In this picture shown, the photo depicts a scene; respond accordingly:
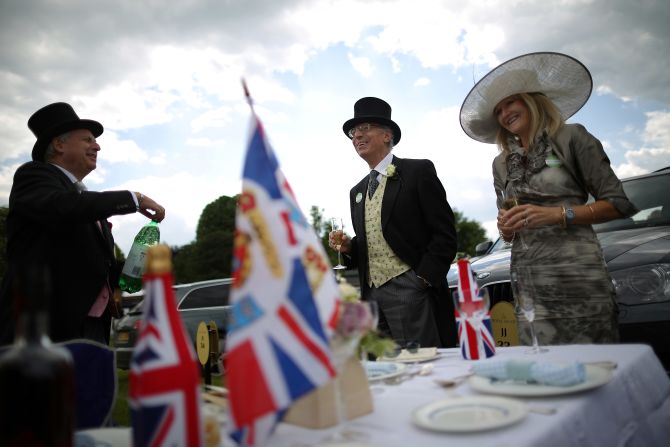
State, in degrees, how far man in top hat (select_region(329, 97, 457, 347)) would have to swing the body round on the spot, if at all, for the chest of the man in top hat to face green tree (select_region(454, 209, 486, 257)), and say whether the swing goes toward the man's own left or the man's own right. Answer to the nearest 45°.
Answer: approximately 135° to the man's own right

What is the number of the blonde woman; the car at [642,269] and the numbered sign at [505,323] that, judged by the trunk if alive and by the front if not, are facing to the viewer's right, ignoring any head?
0

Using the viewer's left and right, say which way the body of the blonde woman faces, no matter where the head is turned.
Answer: facing the viewer and to the left of the viewer

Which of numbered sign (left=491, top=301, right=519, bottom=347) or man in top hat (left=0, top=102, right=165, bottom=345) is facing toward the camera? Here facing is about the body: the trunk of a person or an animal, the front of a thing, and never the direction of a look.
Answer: the numbered sign

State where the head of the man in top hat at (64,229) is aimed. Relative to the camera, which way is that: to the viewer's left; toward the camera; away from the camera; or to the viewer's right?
to the viewer's right

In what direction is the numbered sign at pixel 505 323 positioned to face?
toward the camera

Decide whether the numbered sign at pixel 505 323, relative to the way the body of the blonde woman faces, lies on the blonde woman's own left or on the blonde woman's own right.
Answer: on the blonde woman's own right

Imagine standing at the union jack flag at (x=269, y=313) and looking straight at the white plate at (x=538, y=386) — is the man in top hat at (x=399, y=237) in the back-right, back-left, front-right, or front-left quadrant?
front-left

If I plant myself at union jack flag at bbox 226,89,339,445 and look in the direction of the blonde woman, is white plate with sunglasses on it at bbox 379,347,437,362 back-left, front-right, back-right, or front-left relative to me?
front-left

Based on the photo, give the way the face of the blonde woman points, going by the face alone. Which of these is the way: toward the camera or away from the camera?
toward the camera

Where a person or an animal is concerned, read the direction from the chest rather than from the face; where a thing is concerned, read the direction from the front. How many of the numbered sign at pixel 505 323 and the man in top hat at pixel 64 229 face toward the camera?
1

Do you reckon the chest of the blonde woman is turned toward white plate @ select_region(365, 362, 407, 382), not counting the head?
yes

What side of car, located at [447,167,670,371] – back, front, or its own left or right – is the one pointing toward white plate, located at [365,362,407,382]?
front

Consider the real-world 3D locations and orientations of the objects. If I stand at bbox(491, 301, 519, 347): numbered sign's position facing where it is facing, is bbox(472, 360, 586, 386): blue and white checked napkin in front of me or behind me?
in front

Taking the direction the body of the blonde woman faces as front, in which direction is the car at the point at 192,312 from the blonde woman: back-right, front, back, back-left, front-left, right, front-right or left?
right

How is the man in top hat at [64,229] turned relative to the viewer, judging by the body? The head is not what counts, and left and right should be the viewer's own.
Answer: facing to the right of the viewer
